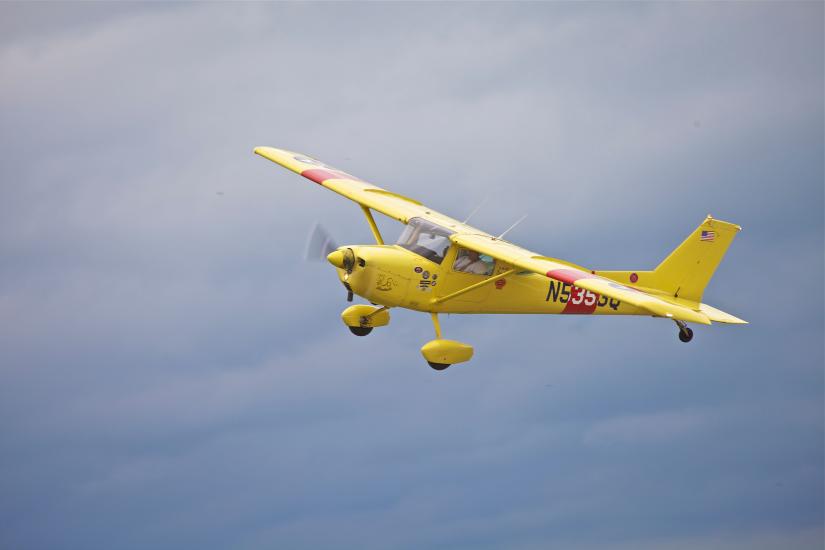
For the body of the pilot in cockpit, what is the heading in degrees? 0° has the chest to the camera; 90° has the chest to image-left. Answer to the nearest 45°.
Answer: approximately 90°

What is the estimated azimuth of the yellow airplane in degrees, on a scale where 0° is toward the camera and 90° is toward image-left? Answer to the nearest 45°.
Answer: approximately 45°
